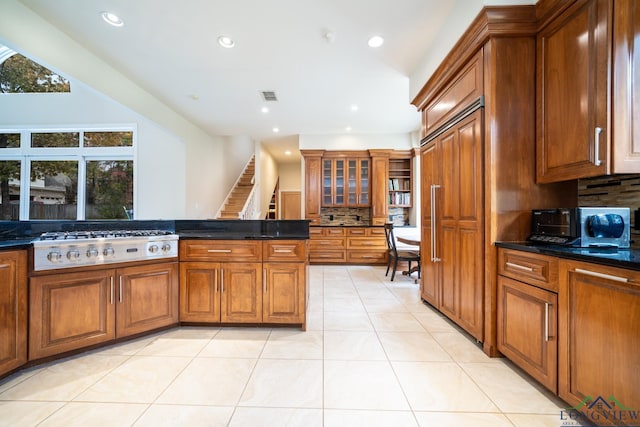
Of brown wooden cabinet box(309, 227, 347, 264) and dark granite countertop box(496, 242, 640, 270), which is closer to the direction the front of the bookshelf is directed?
the dark granite countertop

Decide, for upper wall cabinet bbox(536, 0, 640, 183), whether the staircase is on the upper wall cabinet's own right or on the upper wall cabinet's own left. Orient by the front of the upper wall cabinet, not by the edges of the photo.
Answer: on the upper wall cabinet's own right

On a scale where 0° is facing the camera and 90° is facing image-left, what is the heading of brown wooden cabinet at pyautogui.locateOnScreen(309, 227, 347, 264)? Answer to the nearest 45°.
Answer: approximately 0°

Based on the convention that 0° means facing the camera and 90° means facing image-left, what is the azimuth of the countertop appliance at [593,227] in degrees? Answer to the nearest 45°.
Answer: approximately 45°

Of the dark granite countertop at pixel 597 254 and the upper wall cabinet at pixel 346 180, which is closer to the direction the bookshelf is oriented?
the dark granite countertop

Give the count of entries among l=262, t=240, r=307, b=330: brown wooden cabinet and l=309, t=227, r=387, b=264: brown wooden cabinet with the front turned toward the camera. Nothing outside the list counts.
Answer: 2

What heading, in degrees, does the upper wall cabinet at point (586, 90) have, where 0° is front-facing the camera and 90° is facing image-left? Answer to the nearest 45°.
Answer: approximately 45°

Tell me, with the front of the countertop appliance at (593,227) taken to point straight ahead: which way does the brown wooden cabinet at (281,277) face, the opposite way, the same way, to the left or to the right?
to the left
